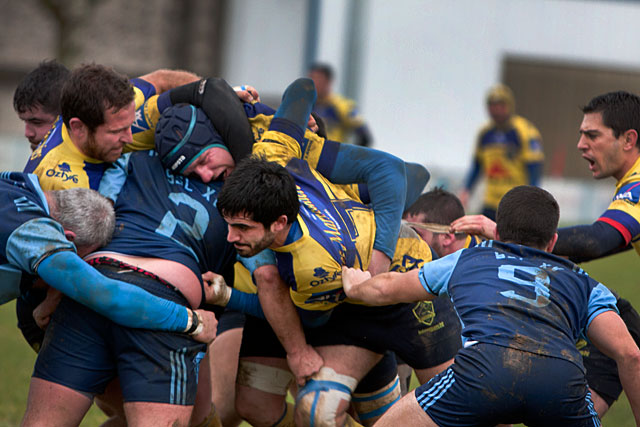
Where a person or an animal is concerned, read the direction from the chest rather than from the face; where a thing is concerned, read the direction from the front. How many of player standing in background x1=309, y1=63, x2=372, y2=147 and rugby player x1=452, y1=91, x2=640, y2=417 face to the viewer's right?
0

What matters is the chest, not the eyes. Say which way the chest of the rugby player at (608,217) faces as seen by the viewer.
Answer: to the viewer's left

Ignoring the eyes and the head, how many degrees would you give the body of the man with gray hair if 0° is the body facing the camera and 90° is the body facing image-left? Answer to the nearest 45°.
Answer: approximately 270°

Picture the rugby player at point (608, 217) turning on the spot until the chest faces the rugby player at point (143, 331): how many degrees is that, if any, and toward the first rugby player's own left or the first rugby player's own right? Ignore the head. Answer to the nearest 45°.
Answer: approximately 45° to the first rugby player's own left

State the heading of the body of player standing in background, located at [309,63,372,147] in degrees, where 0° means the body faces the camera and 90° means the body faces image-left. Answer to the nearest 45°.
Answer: approximately 45°

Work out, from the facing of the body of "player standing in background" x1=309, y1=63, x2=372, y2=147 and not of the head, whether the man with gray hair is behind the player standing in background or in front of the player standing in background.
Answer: in front

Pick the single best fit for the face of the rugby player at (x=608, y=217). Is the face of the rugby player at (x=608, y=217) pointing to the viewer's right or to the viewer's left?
to the viewer's left

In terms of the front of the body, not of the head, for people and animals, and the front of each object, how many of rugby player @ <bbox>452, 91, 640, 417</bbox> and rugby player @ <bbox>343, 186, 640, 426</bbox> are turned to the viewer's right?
0

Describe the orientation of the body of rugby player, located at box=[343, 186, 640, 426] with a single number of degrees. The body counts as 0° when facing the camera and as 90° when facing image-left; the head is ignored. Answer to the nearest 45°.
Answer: approximately 180°

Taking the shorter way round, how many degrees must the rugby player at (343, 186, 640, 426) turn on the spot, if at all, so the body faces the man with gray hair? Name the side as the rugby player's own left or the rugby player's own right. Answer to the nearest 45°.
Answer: approximately 90° to the rugby player's own left

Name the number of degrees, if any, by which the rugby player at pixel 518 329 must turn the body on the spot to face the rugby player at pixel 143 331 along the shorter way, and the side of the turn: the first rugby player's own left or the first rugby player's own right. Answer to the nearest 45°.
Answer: approximately 90° to the first rugby player's own left
